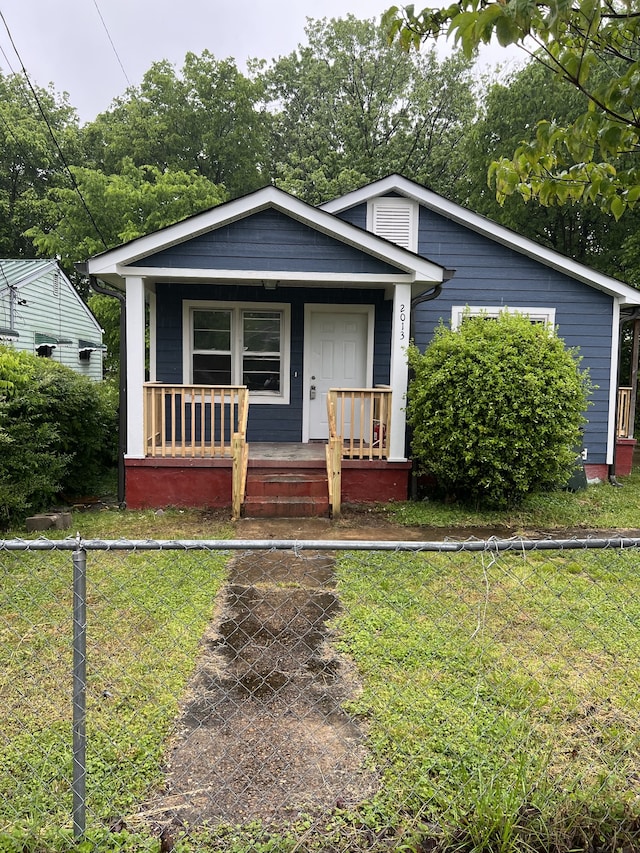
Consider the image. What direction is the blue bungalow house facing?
toward the camera

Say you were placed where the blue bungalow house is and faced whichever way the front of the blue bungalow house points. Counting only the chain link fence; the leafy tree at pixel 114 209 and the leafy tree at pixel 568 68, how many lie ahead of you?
2

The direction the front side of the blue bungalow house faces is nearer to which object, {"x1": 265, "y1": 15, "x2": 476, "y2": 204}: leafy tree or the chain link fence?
the chain link fence

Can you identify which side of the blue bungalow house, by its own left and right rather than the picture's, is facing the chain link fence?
front

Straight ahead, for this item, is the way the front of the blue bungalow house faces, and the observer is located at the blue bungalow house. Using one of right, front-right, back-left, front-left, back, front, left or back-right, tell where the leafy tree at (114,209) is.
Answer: back-right

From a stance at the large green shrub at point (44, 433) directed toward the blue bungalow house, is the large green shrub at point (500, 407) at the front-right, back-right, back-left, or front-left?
front-right

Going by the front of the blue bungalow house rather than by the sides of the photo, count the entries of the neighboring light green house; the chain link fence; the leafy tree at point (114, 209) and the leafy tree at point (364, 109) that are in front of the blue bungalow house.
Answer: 1

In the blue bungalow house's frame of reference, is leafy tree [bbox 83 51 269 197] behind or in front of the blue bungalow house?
behind

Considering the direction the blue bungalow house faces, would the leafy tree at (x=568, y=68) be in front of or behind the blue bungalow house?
in front

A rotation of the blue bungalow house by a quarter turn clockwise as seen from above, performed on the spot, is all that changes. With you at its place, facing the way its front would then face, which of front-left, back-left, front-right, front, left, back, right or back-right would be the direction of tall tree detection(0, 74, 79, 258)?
front-right

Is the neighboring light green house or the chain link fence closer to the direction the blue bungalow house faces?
the chain link fence

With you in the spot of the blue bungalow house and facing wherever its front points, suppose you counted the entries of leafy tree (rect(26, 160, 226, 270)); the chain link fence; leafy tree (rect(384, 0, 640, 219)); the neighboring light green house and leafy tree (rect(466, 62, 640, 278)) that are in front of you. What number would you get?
2

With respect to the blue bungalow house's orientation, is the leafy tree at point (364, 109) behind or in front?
behind

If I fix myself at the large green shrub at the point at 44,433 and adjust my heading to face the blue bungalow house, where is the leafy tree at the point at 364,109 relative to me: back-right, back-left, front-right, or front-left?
front-left

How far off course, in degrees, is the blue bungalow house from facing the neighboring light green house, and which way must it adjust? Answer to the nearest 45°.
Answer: approximately 135° to its right

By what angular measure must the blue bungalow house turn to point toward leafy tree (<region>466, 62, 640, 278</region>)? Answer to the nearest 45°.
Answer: approximately 135° to its left
